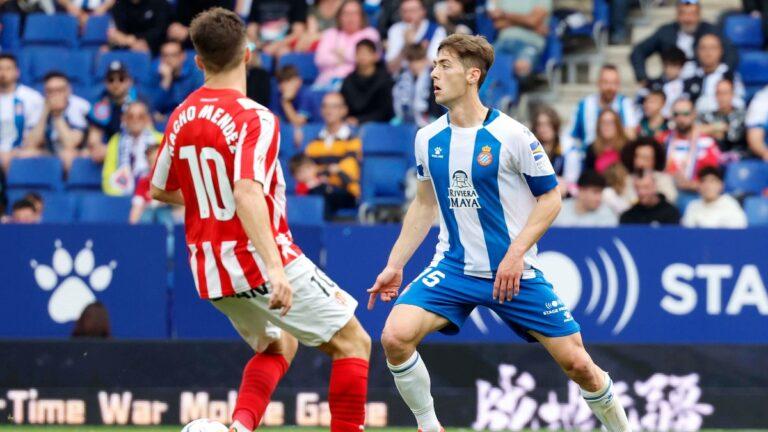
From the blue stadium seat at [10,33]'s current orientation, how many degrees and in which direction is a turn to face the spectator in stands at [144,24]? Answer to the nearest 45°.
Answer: approximately 45° to its left

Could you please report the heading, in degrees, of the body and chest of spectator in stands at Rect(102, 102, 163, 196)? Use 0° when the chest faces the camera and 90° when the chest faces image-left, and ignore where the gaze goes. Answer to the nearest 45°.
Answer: approximately 0°

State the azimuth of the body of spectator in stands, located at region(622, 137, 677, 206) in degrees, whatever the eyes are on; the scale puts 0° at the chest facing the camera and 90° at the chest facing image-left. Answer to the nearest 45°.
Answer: approximately 45°

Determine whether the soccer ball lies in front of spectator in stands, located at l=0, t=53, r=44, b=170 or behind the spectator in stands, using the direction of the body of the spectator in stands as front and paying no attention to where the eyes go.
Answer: in front

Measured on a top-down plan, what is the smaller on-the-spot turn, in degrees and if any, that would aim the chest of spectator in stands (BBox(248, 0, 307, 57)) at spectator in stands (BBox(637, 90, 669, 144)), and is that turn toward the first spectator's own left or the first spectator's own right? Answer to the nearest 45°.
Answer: approximately 45° to the first spectator's own left

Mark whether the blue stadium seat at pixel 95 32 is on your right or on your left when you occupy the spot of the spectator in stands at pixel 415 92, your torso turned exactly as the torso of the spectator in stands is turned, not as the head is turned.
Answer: on your right

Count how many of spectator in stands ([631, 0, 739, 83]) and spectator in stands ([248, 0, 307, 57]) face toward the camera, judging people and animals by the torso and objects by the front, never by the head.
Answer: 2

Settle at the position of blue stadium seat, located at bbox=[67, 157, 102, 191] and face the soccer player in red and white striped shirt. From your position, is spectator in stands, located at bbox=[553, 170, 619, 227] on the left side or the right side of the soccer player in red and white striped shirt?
left

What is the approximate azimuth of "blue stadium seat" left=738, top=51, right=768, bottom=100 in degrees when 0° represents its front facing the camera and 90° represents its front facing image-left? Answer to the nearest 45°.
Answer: approximately 0°

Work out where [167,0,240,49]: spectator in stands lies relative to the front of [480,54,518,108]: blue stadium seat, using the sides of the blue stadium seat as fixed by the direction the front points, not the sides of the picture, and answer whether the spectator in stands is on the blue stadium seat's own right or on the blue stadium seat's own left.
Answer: on the blue stadium seat's own right

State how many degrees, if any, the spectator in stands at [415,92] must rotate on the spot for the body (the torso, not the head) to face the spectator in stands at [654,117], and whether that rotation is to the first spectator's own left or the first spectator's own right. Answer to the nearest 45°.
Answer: approximately 90° to the first spectator's own left
